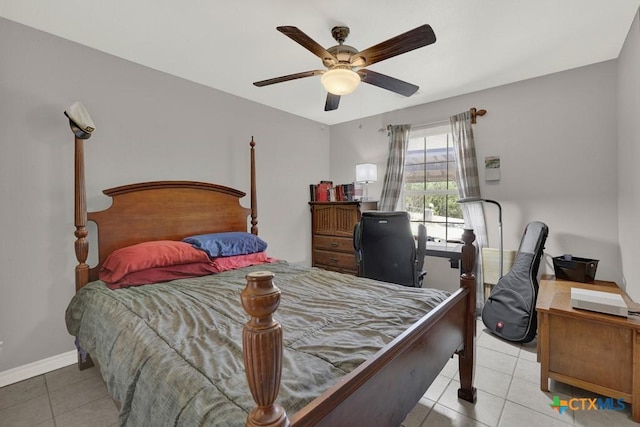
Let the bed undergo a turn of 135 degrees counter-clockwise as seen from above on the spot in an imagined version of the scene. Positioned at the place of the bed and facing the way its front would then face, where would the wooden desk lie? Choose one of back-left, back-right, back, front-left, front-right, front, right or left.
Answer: right

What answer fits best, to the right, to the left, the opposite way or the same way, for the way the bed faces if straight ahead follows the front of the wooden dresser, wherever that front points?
to the left

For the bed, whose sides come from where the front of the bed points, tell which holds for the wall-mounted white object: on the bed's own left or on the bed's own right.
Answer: on the bed's own left

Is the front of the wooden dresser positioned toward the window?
no

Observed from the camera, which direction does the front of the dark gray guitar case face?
facing the viewer and to the left of the viewer

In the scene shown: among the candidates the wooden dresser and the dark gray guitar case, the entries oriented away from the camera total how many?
0

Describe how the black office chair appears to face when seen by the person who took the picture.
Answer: facing away from the viewer and to the right of the viewer

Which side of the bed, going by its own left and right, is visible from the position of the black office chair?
left

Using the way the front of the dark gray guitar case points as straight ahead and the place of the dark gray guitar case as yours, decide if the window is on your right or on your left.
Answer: on your right

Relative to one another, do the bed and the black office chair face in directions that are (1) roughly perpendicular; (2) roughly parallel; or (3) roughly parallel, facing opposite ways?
roughly perpendicular

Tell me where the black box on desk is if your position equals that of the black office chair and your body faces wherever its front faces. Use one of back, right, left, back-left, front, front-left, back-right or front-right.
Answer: front-right

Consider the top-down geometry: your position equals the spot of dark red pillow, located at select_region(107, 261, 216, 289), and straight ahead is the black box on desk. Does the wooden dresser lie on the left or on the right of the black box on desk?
left

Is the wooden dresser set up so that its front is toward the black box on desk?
no
